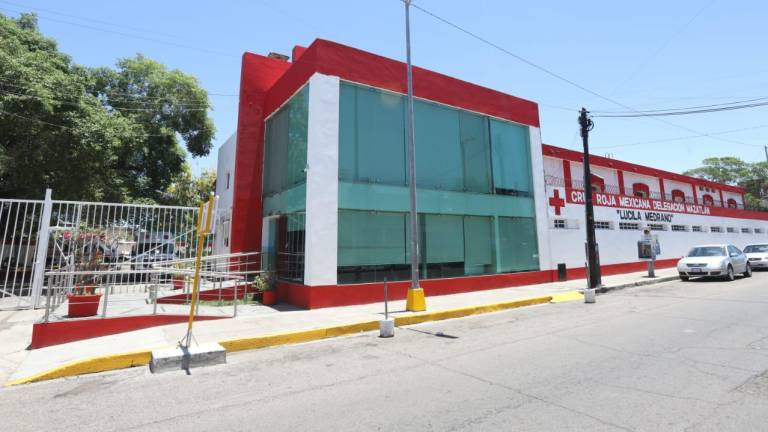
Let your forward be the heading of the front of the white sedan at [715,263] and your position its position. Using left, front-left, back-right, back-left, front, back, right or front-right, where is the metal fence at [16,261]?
front

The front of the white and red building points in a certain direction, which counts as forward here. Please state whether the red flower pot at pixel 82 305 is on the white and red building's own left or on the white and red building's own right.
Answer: on the white and red building's own right

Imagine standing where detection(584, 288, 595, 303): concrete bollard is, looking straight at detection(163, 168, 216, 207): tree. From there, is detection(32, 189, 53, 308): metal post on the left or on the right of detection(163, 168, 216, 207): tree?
left

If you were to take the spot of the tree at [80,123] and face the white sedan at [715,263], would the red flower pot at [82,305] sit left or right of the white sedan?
right

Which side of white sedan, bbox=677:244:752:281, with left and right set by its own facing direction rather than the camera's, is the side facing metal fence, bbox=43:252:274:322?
front

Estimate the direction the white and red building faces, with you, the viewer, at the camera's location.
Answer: facing the viewer and to the right of the viewer

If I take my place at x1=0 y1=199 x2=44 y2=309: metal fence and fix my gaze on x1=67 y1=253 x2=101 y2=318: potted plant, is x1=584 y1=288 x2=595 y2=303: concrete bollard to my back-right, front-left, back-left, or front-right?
front-left

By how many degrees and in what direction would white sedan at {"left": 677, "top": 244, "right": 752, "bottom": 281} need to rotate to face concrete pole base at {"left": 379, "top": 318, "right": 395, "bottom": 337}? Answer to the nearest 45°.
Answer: approximately 45° to its left

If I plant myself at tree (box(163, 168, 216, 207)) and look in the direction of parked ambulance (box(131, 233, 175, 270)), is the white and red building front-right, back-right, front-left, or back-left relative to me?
front-left

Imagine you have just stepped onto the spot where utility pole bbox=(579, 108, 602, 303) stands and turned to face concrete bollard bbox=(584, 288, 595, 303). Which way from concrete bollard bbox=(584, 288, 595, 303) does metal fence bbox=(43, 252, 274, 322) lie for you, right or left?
right

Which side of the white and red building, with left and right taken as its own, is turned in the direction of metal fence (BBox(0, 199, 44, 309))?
right

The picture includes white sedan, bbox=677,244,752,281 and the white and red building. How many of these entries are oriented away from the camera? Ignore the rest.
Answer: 0

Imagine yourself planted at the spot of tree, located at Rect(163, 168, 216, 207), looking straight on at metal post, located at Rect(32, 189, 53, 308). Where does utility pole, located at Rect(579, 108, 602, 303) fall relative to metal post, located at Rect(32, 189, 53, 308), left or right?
left

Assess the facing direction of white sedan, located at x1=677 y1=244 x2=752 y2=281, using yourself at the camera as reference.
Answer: facing the viewer and to the left of the viewer

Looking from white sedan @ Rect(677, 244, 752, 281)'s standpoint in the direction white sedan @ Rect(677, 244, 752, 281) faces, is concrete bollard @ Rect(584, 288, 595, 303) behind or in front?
in front

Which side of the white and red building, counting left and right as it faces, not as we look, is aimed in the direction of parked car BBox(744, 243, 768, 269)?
left
